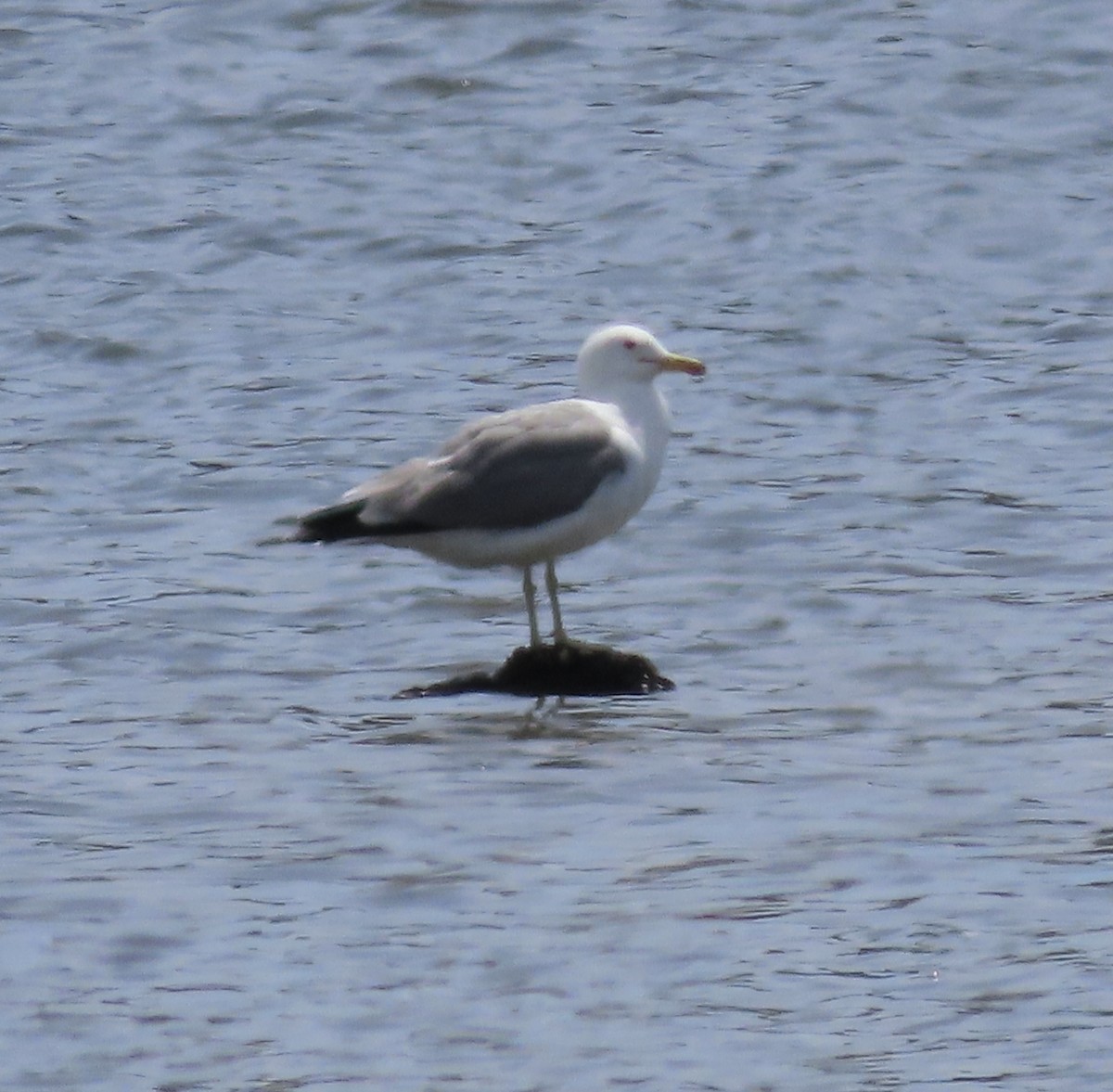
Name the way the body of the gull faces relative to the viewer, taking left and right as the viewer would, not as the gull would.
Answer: facing to the right of the viewer
